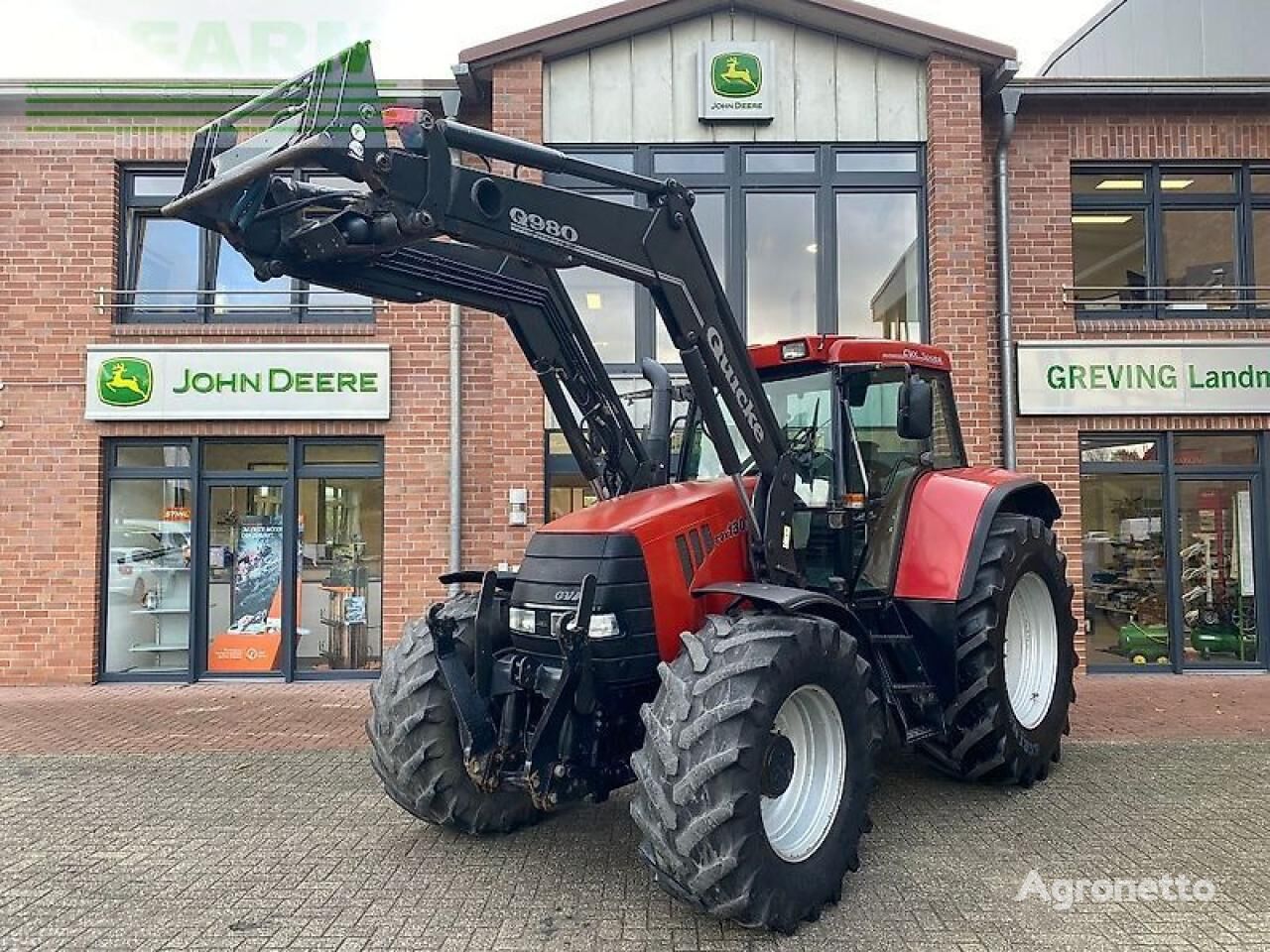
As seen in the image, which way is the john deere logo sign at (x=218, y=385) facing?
toward the camera

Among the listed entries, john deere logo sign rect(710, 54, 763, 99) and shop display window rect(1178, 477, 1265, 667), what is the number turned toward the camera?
2

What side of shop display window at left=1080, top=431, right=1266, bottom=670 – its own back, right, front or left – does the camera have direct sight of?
front

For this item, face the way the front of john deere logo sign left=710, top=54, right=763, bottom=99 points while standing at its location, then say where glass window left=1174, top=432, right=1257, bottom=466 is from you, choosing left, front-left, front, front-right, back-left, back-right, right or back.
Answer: left

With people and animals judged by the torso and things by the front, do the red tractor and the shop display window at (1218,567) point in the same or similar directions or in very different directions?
same or similar directions

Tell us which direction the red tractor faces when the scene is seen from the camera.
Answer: facing the viewer and to the left of the viewer

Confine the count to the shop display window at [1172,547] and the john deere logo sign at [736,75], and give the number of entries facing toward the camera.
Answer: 2

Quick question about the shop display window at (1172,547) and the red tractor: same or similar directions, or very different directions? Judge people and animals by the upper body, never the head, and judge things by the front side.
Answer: same or similar directions

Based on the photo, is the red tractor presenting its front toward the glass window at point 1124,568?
no

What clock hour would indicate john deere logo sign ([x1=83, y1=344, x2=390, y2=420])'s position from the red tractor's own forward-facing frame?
The john deere logo sign is roughly at 3 o'clock from the red tractor.

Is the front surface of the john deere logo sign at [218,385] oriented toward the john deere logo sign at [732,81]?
no

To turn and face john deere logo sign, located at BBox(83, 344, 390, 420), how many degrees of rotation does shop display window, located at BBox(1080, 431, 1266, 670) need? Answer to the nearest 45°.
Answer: approximately 45° to its right

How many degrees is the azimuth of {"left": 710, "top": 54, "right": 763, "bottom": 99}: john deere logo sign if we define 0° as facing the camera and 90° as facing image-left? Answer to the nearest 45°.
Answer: approximately 0°

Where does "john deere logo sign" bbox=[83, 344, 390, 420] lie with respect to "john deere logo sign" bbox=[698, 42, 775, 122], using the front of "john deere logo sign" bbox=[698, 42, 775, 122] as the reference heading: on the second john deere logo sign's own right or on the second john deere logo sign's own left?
on the second john deere logo sign's own right
